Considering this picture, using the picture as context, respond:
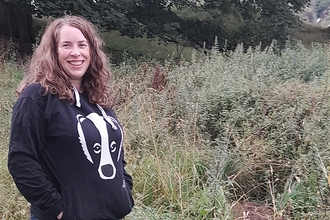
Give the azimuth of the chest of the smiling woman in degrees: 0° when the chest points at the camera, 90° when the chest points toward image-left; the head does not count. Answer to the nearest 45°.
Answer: approximately 315°
